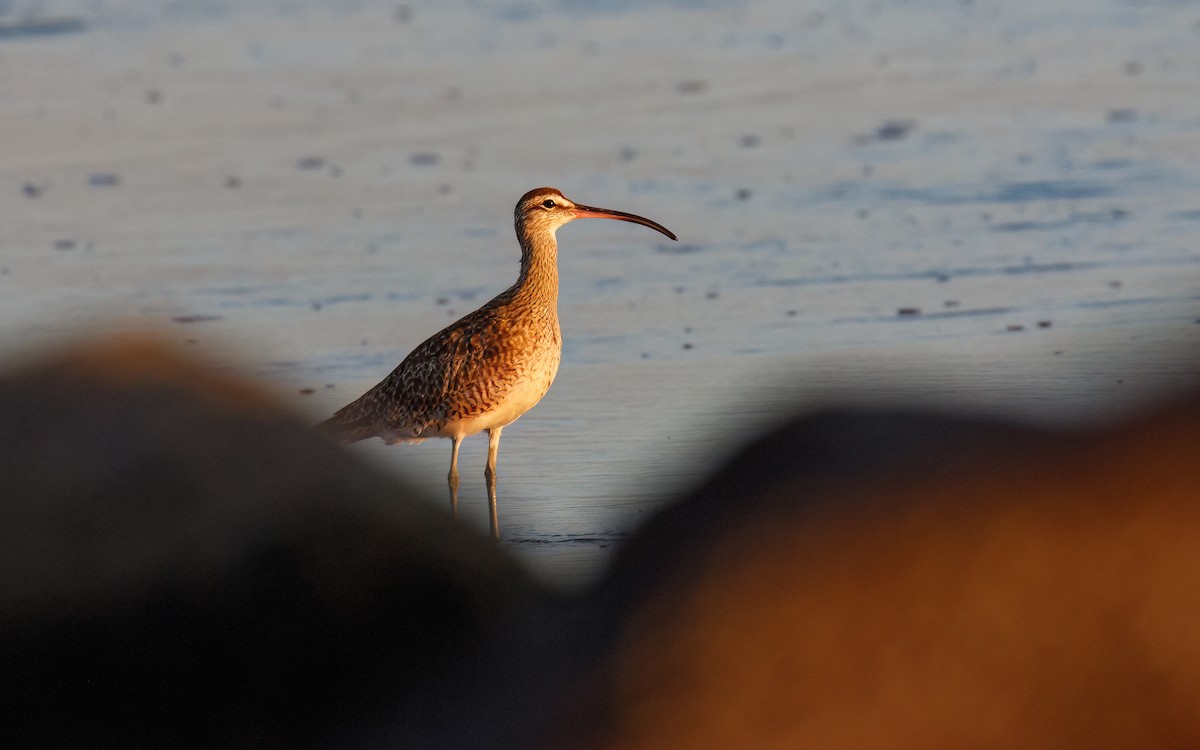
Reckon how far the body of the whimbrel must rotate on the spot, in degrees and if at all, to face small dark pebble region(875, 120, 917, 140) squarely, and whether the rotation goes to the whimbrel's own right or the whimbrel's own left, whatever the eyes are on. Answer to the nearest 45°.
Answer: approximately 45° to the whimbrel's own left

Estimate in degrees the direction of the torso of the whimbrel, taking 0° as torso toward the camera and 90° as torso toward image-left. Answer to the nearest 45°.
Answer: approximately 270°

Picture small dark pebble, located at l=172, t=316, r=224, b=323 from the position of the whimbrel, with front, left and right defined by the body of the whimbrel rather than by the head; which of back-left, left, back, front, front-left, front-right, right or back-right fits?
back-left

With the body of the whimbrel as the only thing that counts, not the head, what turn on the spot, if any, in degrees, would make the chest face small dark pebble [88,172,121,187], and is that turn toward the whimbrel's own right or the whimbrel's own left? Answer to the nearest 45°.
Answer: approximately 135° to the whimbrel's own left

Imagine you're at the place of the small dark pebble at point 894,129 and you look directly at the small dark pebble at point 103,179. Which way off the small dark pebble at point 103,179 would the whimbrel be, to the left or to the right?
left
